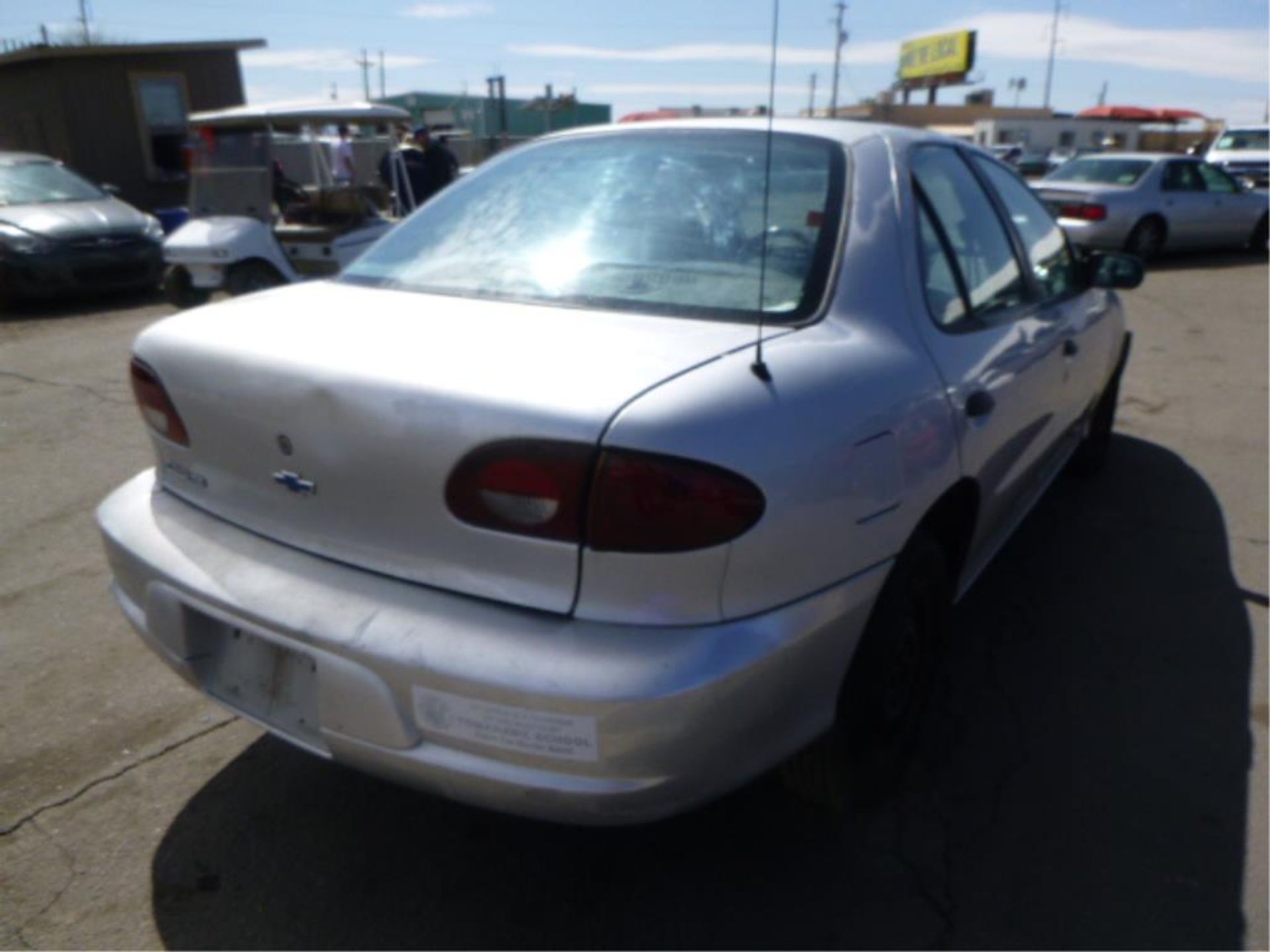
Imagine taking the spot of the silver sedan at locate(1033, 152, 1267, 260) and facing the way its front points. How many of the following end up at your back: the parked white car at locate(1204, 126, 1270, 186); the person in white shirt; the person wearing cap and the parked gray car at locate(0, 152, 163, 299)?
3

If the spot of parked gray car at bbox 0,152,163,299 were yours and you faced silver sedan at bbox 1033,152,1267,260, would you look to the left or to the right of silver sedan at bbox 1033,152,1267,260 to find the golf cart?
right

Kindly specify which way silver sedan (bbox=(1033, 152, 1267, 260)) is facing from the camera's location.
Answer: facing away from the viewer and to the right of the viewer

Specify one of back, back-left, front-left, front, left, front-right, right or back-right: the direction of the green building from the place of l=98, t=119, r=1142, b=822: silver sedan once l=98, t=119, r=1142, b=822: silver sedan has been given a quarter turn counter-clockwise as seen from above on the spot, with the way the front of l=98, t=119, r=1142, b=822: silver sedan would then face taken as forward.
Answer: front-right

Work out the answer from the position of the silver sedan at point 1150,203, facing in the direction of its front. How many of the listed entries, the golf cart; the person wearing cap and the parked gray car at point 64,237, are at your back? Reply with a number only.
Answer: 3

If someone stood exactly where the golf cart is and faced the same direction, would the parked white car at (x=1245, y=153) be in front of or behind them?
behind

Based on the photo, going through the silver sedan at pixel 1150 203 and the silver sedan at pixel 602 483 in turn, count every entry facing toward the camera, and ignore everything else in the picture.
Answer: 0

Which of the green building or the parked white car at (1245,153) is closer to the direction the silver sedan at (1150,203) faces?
the parked white car

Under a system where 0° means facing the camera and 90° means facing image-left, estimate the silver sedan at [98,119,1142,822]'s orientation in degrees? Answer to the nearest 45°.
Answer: approximately 225°

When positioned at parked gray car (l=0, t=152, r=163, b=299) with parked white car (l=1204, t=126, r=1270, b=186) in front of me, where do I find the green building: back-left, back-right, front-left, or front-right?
front-left

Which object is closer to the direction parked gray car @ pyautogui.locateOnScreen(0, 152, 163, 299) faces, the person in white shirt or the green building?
the person in white shirt

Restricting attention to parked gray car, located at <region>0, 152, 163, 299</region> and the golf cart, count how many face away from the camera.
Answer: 0

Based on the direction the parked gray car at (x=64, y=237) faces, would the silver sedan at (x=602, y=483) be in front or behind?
in front

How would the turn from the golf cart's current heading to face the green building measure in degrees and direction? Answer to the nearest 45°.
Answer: approximately 135° to its right

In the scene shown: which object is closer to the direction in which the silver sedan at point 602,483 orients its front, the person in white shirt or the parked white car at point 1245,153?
the parked white car

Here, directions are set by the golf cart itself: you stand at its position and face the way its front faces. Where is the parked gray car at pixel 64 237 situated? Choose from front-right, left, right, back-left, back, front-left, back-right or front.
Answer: right

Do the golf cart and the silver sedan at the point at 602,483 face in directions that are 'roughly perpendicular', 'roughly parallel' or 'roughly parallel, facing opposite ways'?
roughly parallel, facing opposite ways
